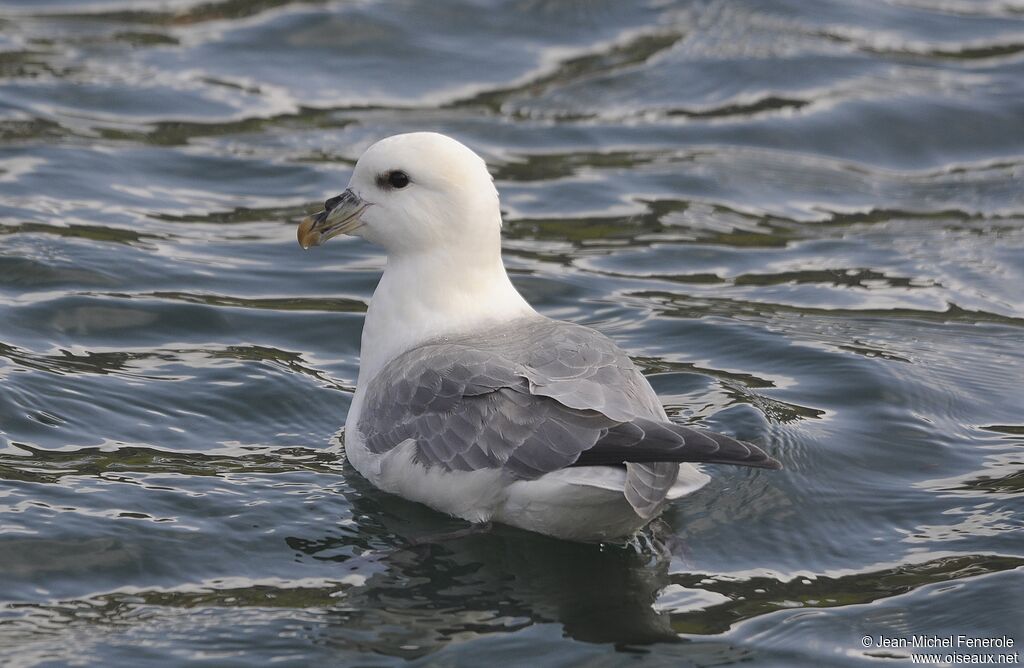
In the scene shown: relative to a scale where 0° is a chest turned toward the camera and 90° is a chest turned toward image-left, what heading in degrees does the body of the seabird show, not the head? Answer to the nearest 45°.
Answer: approximately 135°
